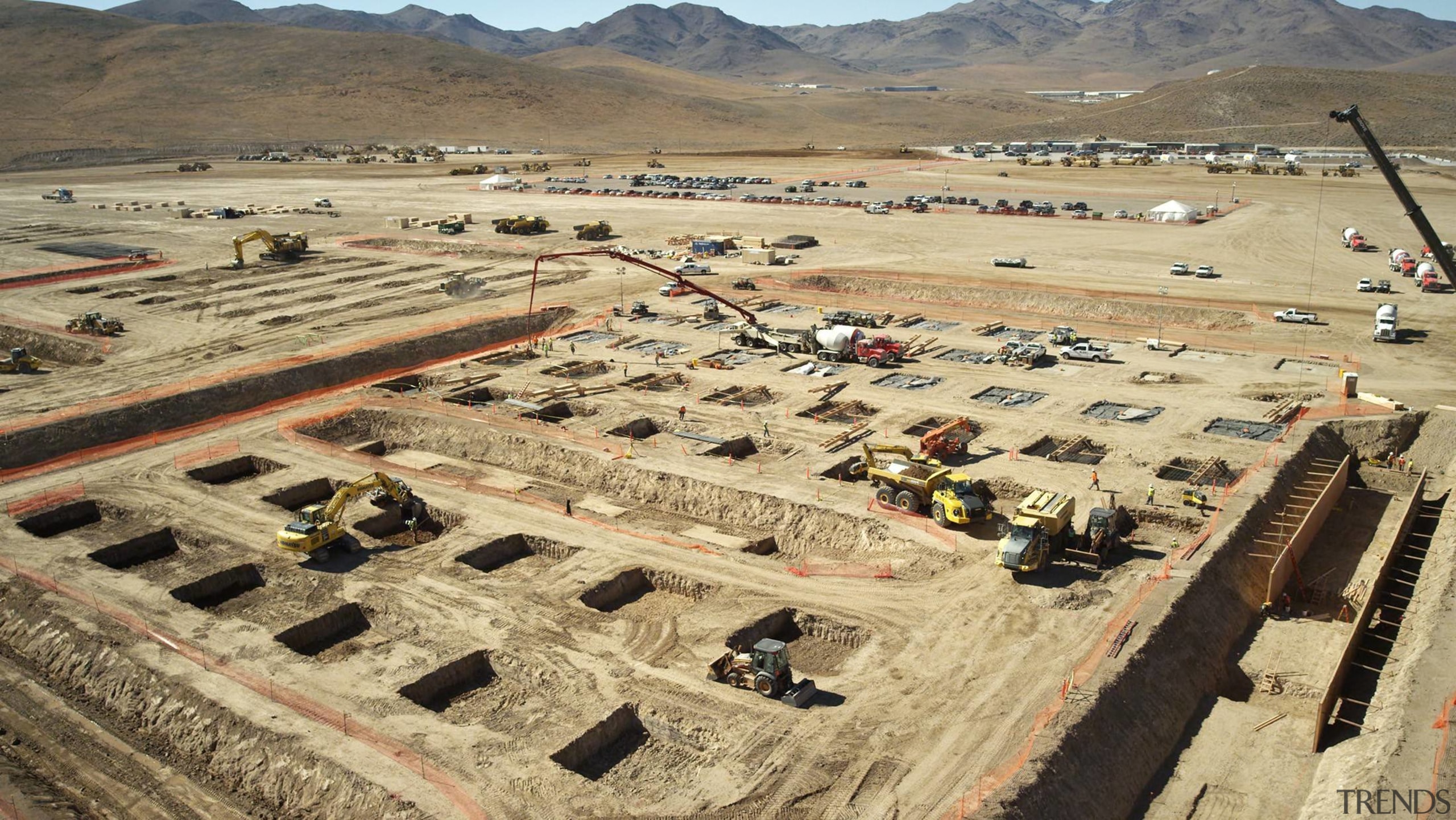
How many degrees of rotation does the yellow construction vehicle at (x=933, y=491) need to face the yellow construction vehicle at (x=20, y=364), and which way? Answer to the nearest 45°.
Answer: approximately 135° to its right

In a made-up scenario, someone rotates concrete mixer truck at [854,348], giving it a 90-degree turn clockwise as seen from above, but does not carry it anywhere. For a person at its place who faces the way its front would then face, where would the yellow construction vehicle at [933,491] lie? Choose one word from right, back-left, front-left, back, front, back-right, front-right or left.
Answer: front-left

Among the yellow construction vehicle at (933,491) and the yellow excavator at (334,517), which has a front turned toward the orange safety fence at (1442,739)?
the yellow construction vehicle

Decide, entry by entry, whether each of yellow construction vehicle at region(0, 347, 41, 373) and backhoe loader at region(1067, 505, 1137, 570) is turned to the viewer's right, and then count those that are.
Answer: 1

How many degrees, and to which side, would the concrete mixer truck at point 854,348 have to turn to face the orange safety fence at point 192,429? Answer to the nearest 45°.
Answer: approximately 135° to its right

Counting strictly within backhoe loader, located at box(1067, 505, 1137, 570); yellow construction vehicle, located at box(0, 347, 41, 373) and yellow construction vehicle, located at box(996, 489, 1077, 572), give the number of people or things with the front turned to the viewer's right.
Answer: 1

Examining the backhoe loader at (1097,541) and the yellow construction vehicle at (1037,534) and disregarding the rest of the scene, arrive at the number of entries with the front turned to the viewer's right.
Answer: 0

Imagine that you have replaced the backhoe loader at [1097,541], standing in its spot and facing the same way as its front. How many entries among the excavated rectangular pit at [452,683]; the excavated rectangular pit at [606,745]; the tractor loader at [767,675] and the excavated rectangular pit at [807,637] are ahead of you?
4
